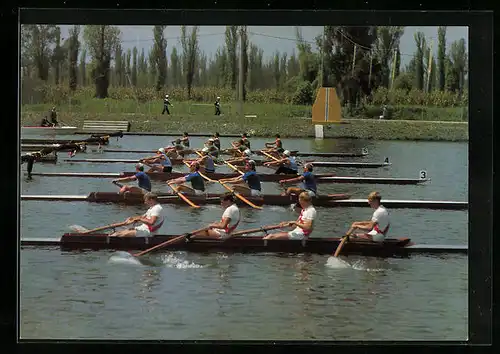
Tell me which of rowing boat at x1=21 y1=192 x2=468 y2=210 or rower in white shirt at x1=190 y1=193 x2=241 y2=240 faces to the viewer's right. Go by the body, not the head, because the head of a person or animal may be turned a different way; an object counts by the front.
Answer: the rowing boat

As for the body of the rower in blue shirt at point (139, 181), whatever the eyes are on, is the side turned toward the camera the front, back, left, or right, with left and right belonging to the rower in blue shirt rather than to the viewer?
left

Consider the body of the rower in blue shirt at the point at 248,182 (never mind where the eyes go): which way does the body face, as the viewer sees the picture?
to the viewer's left

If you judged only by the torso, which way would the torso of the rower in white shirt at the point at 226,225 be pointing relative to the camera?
to the viewer's left
